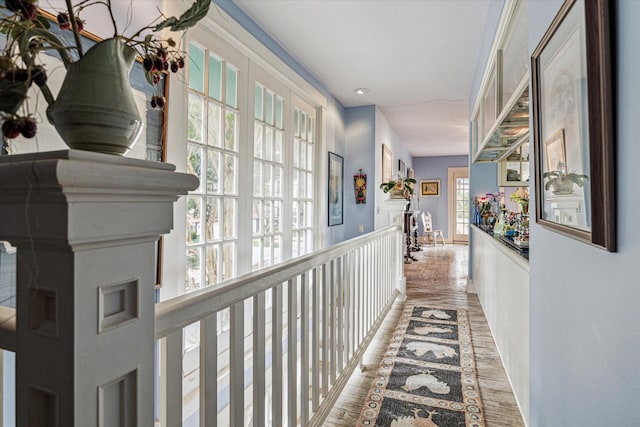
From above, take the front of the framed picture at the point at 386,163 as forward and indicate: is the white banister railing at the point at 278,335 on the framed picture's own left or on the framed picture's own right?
on the framed picture's own right

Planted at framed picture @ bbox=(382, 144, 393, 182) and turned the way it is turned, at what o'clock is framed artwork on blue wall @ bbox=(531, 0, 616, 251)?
The framed artwork on blue wall is roughly at 3 o'clock from the framed picture.

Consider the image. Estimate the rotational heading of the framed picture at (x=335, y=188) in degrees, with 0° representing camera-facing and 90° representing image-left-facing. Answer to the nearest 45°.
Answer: approximately 270°

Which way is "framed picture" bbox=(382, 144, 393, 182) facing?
to the viewer's right

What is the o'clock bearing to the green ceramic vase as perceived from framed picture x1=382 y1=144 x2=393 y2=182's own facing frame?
The green ceramic vase is roughly at 3 o'clock from the framed picture.

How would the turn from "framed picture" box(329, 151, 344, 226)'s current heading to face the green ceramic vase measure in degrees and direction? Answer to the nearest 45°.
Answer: approximately 90° to its right

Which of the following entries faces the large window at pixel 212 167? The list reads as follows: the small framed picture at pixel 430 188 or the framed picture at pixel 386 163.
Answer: the small framed picture
